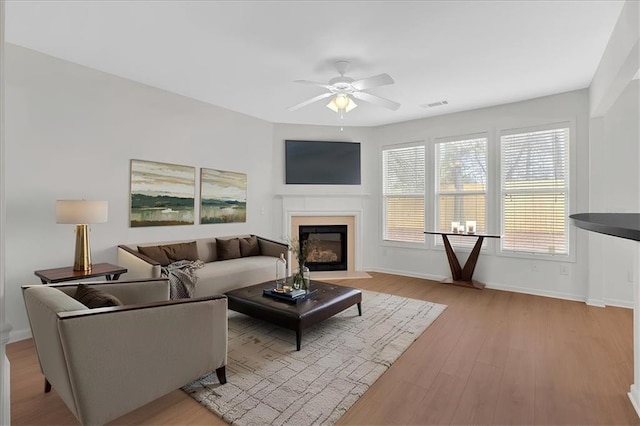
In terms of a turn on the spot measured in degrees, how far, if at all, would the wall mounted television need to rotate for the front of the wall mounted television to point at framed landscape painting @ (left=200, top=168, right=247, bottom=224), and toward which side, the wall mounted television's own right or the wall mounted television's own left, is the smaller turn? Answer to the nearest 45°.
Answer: approximately 45° to the wall mounted television's own right

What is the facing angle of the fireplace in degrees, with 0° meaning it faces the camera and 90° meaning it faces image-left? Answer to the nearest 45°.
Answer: approximately 0°

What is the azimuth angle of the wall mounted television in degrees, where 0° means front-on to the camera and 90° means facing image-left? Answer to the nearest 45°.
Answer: approximately 0°

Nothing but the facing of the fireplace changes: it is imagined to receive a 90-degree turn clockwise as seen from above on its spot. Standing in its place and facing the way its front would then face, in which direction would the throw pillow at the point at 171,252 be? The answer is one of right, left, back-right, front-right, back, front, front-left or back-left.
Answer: front-left

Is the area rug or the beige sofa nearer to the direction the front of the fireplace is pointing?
the area rug

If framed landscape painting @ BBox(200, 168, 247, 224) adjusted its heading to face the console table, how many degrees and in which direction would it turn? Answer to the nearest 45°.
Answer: approximately 45° to its left

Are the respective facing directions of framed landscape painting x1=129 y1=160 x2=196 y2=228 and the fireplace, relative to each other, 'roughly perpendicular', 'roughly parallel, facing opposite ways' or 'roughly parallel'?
roughly perpendicular

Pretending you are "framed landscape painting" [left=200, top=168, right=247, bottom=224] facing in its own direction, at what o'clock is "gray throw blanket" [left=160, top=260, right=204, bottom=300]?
The gray throw blanket is roughly at 2 o'clock from the framed landscape painting.

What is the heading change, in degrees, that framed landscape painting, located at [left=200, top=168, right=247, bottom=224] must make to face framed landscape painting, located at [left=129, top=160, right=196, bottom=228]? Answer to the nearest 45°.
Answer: approximately 90° to its right

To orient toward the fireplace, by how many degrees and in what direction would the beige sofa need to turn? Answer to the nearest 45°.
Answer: approximately 90° to its left

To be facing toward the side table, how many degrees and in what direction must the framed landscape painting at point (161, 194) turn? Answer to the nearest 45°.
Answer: approximately 90° to its right

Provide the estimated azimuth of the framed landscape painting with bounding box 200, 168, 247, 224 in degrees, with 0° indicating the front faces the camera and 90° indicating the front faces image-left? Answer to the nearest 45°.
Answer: approximately 315°

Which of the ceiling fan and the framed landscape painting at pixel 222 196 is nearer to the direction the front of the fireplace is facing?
the ceiling fan

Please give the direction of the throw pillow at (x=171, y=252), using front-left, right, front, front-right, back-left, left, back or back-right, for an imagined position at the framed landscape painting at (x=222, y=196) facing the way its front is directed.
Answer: right
